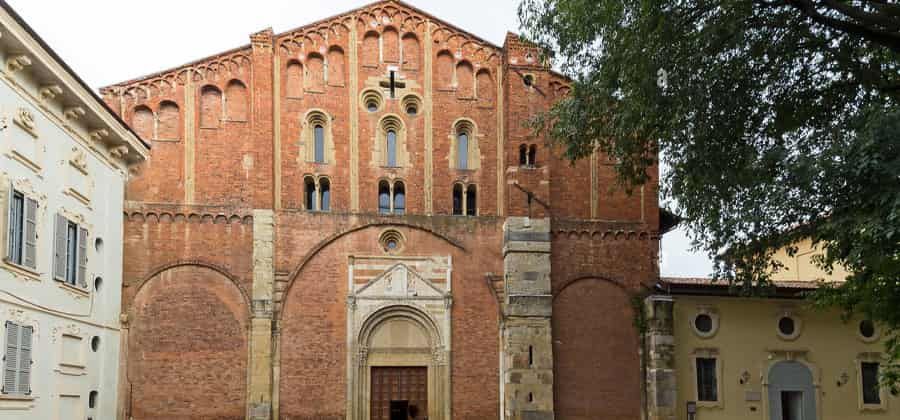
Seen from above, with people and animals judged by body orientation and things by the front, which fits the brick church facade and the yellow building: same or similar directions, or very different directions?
same or similar directions

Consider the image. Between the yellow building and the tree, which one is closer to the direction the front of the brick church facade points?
the tree

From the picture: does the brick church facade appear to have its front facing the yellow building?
no

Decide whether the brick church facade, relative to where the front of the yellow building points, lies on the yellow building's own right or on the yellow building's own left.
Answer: on the yellow building's own right

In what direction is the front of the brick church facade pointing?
toward the camera

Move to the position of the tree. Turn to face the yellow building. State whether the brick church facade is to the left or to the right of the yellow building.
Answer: left

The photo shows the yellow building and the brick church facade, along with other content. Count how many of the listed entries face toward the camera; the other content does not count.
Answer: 2

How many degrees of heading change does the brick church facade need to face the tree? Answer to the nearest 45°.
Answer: approximately 45° to its left

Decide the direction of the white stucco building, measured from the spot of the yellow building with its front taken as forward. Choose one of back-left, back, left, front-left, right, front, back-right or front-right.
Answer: front-right

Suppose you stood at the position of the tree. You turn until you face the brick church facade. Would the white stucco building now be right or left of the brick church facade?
left

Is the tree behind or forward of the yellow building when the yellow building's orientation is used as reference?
forward

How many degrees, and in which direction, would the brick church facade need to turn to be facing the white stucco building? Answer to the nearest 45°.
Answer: approximately 45° to its right
